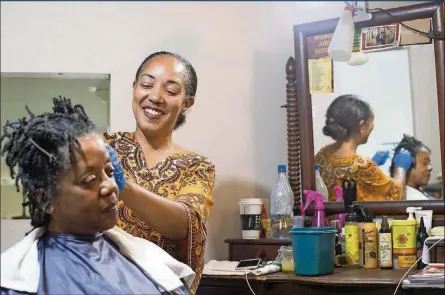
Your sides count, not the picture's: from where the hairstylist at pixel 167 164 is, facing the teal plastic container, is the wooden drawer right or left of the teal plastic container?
left

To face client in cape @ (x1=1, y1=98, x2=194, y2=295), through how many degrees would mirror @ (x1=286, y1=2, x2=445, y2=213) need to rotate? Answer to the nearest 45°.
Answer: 0° — it already faces them

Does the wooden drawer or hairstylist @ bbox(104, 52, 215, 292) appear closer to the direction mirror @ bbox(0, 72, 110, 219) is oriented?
the hairstylist

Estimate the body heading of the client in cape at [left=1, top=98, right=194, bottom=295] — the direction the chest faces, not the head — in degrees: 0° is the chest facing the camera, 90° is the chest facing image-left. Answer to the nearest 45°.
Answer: approximately 315°

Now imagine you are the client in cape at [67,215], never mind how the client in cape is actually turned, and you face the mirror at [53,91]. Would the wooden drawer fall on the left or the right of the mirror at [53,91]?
right

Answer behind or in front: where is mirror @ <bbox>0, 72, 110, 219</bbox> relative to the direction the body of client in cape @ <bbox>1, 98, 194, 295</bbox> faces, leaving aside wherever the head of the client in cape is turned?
behind

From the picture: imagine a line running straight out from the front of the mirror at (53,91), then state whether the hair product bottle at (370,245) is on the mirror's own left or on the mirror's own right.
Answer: on the mirror's own left

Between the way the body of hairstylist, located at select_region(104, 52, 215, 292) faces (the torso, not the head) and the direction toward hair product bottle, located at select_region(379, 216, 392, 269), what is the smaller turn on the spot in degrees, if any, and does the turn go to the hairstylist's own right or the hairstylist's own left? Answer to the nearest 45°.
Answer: approximately 135° to the hairstylist's own left

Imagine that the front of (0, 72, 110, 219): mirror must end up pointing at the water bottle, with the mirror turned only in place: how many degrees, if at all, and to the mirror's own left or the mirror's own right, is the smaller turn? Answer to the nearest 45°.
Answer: approximately 45° to the mirror's own left
